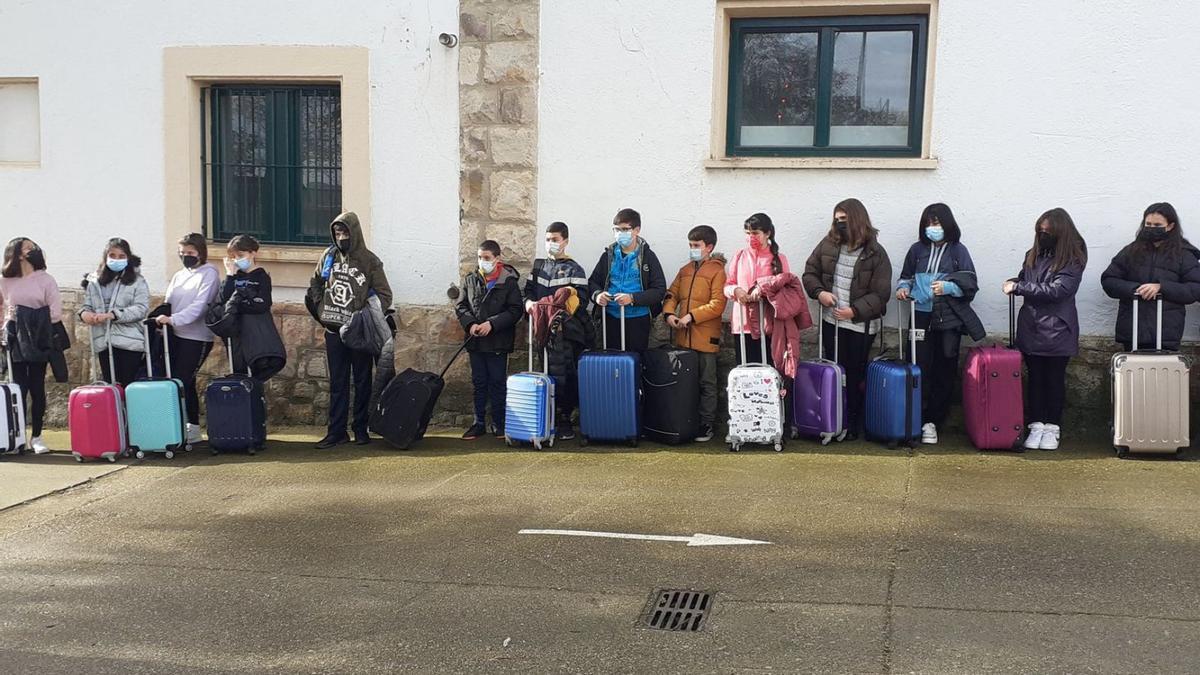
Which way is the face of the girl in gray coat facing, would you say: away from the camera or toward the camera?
toward the camera

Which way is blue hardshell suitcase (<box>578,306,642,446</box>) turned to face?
toward the camera

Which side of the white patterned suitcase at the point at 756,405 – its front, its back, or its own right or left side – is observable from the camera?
front

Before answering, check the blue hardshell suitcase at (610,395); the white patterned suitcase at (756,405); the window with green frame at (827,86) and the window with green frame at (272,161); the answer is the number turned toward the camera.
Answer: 4

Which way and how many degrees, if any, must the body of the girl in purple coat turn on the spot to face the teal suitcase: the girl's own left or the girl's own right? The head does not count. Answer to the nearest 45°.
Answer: approximately 45° to the girl's own right

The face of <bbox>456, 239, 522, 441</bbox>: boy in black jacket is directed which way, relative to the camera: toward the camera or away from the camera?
toward the camera

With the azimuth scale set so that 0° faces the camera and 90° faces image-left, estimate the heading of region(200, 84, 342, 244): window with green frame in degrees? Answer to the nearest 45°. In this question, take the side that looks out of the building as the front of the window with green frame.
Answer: approximately 0°

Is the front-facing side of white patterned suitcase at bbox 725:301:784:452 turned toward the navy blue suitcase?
no

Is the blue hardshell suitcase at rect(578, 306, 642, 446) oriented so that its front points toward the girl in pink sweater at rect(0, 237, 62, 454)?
no

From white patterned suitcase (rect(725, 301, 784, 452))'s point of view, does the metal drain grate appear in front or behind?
in front

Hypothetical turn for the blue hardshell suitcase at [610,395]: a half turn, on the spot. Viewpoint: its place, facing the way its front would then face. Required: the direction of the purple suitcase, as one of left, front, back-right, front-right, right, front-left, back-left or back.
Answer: right

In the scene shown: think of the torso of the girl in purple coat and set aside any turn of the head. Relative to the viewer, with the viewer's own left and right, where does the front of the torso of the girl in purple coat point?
facing the viewer and to the left of the viewer

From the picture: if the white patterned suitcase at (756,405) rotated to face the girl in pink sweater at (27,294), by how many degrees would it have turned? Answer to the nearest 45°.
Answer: approximately 90° to its right

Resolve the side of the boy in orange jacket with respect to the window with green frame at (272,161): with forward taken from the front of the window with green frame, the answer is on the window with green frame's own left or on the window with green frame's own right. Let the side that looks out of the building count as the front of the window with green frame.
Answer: on the window with green frame's own left
